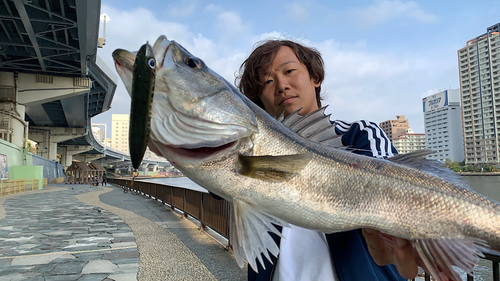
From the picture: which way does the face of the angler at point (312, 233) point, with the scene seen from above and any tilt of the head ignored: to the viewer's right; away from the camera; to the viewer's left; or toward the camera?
toward the camera

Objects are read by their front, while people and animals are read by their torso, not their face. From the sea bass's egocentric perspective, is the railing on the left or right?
on its right

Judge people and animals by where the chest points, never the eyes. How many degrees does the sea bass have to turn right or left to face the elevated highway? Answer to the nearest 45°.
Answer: approximately 45° to its right

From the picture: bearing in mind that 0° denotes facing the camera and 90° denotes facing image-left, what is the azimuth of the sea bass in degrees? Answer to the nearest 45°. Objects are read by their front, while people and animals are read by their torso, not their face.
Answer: approximately 90°
